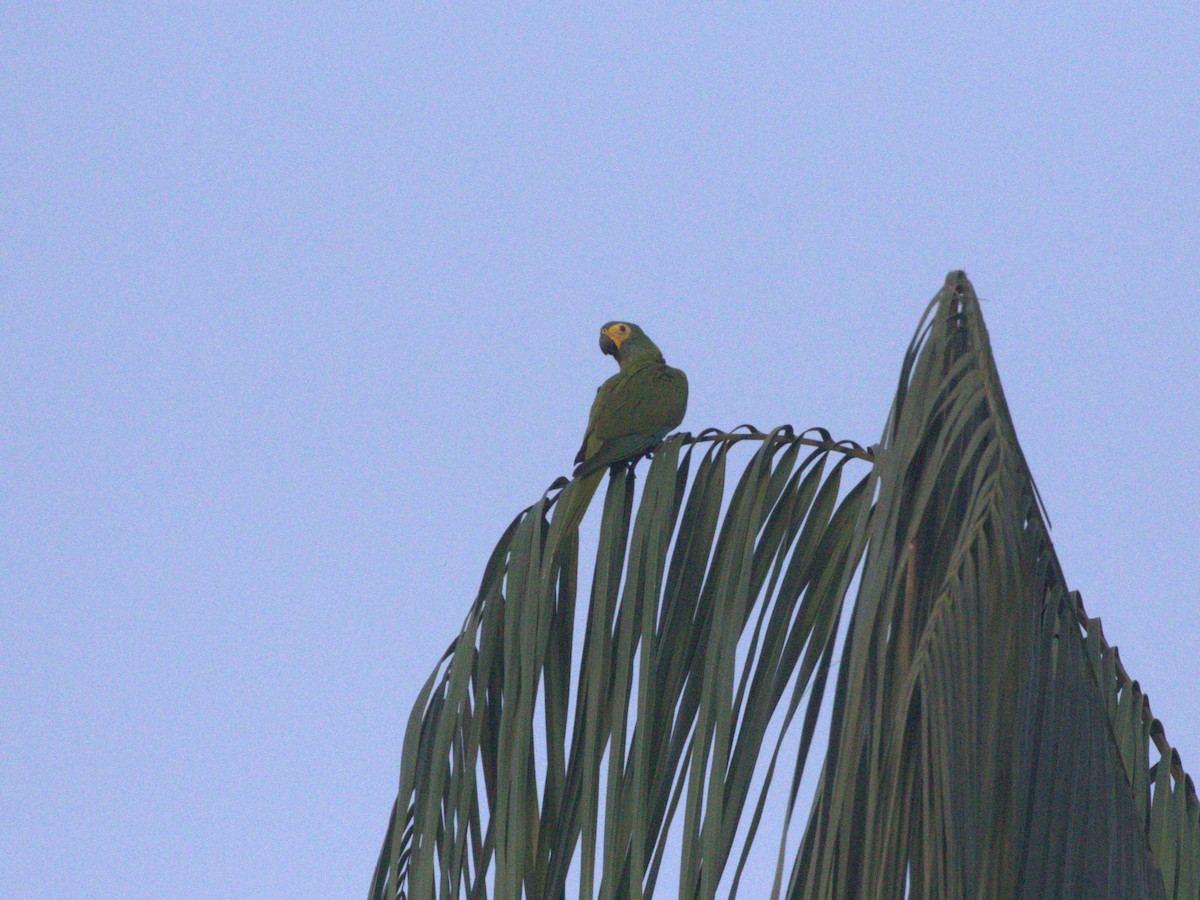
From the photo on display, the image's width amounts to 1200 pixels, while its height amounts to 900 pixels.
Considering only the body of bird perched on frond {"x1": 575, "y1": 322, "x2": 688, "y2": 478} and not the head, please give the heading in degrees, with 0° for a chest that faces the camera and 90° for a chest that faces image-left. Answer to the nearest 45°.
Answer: approximately 225°
